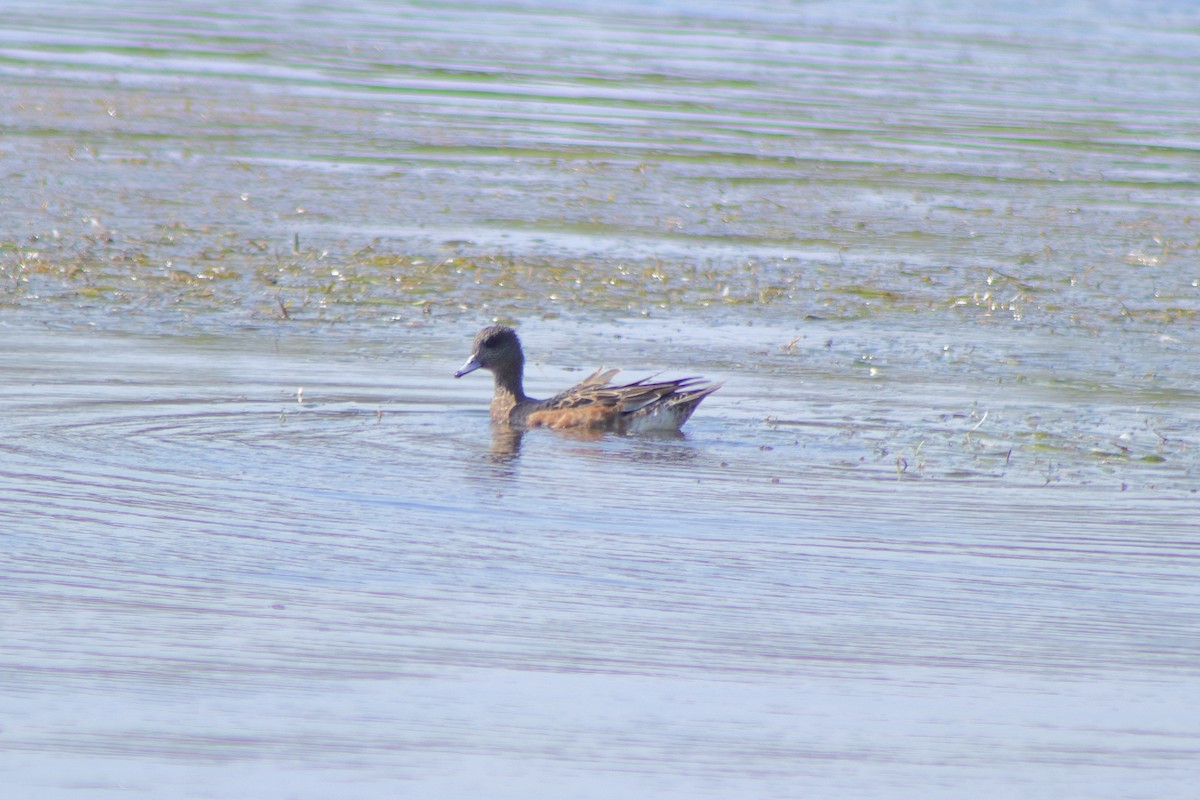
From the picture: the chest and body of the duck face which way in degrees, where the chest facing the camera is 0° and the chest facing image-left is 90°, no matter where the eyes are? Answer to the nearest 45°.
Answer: approximately 90°
